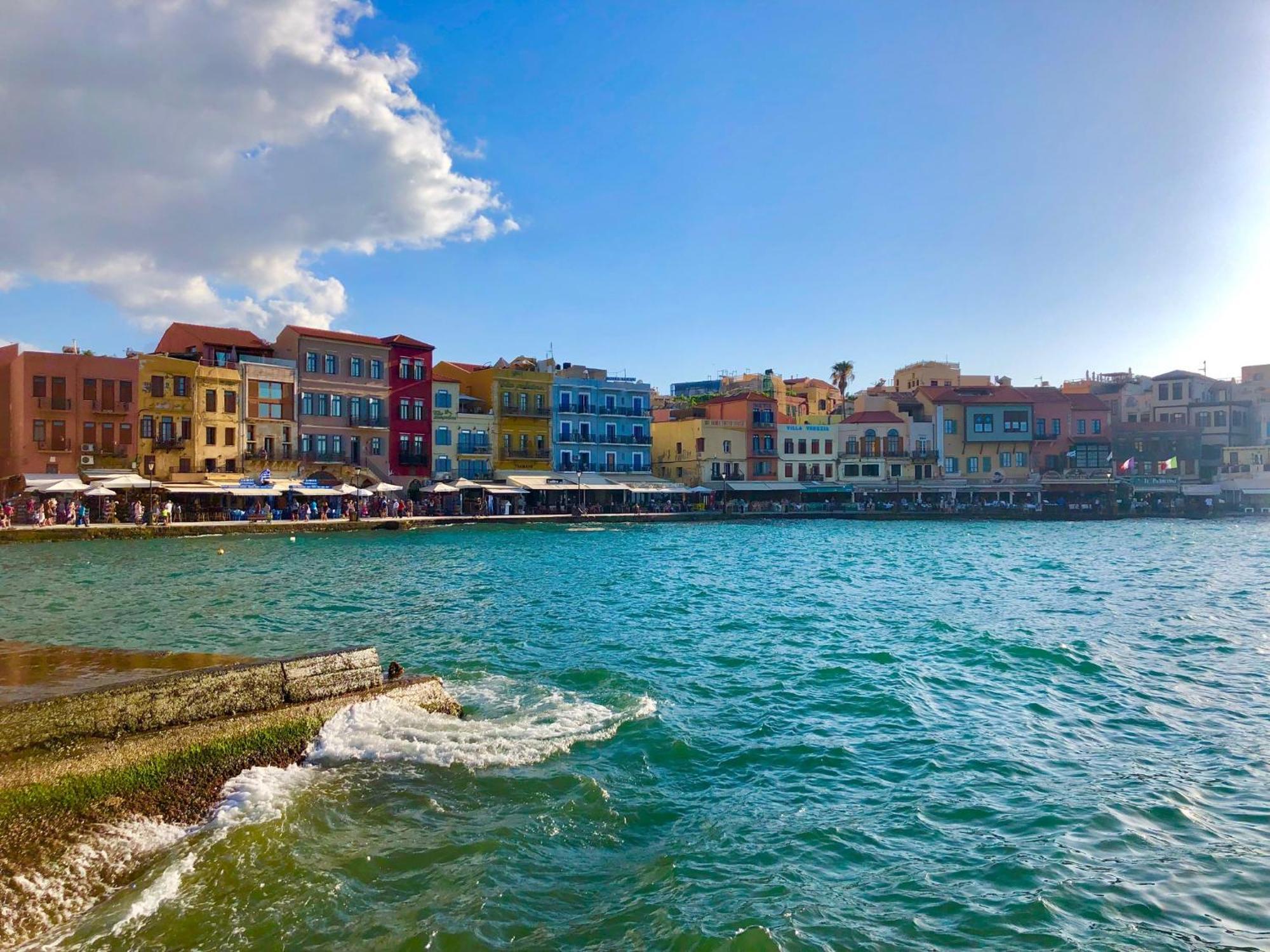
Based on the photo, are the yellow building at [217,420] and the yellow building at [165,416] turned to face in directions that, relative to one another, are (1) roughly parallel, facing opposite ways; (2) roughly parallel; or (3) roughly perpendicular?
roughly parallel

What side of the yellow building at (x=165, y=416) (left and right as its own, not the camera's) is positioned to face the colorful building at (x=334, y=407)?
left

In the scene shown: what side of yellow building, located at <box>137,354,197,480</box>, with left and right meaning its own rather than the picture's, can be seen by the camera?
front

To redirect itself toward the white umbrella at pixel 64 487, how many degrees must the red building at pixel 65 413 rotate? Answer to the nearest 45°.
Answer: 0° — it already faces it

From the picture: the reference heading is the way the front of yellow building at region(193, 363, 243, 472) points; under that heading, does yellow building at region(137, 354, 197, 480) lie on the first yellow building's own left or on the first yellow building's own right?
on the first yellow building's own right

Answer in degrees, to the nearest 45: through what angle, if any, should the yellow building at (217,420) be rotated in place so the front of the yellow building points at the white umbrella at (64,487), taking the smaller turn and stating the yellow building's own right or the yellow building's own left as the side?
approximately 45° to the yellow building's own right

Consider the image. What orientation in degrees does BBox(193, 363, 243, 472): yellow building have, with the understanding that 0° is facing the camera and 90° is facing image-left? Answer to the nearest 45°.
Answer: approximately 0°

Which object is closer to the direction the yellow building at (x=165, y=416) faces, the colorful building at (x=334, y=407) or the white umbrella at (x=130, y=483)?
the white umbrella

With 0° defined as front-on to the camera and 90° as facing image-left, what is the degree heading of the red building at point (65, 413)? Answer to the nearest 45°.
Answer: approximately 0°

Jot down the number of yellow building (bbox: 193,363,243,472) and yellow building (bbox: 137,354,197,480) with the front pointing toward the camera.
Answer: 2

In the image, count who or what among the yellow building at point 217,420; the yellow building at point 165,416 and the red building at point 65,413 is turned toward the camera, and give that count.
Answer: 3

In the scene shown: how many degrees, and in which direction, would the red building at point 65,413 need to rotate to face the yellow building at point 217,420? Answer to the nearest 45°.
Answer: approximately 90° to its left

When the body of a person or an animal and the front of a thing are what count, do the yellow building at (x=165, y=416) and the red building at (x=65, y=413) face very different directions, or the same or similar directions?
same or similar directions
